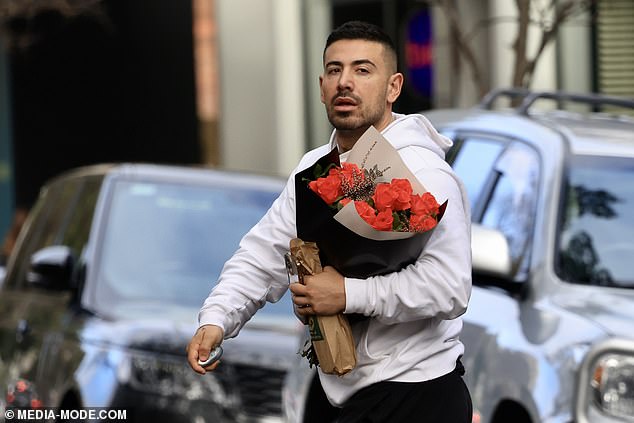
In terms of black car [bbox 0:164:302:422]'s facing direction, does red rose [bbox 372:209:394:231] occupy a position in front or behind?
in front

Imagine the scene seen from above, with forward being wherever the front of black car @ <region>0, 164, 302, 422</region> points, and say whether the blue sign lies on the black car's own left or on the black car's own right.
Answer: on the black car's own left

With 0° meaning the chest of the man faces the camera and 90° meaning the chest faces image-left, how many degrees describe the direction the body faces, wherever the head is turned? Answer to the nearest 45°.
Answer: approximately 45°

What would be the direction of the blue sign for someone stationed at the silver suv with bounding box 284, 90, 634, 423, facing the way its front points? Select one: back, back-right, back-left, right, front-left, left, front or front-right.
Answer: back-left

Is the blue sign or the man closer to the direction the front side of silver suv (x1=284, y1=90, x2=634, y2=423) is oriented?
the man

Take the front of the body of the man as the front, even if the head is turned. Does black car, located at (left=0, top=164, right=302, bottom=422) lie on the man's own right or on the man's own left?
on the man's own right
